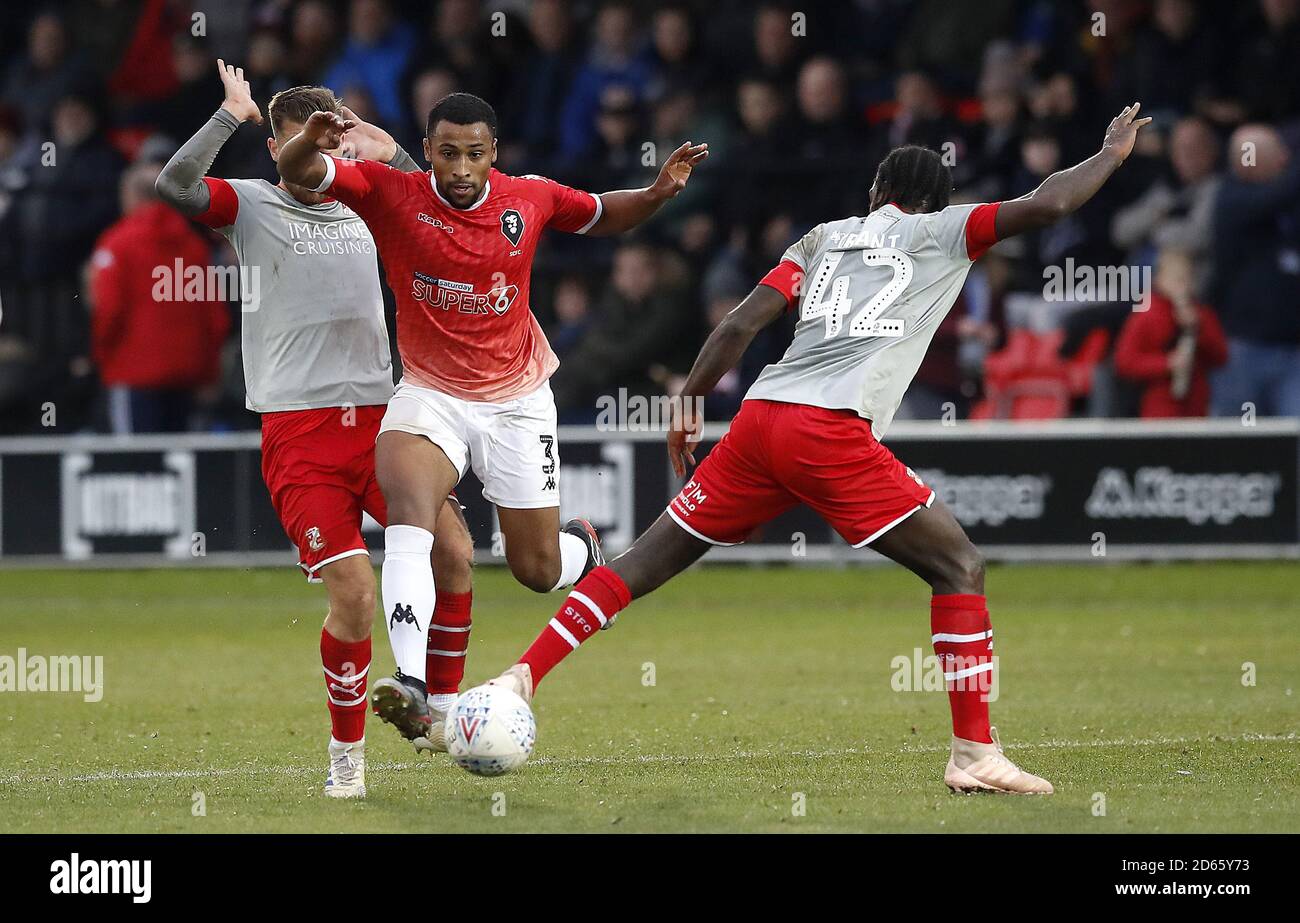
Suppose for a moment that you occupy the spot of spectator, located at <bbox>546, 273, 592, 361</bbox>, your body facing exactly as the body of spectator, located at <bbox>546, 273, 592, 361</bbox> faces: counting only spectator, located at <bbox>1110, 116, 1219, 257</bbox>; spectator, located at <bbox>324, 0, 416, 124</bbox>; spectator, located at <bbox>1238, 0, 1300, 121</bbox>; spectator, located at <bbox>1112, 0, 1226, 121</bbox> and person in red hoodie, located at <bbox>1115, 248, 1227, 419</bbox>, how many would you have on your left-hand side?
4

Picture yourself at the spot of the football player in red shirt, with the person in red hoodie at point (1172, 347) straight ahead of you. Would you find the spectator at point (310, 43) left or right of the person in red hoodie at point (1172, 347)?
left

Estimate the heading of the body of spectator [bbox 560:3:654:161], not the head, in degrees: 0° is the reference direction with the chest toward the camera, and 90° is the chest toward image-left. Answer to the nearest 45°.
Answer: approximately 0°

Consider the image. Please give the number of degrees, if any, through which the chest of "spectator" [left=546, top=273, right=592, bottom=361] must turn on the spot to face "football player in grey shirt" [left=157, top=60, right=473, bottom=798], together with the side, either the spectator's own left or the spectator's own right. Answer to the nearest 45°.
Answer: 0° — they already face them

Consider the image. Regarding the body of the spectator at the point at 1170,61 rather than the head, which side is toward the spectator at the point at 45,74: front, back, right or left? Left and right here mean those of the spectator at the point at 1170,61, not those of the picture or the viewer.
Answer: right
